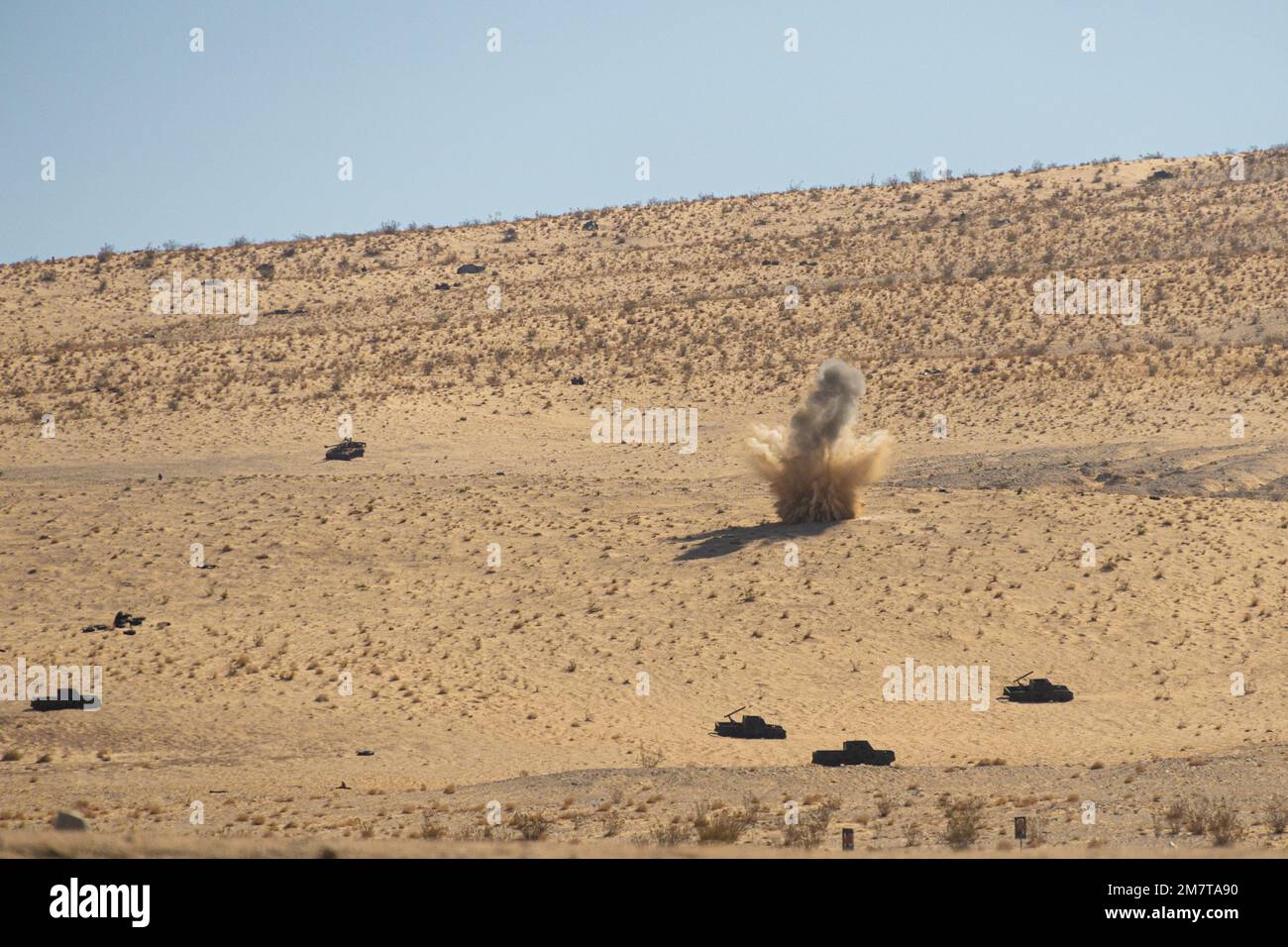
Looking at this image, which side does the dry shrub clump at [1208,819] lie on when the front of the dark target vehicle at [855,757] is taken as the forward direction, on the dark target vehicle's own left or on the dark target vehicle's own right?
on the dark target vehicle's own right

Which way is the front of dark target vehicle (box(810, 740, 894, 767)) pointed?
to the viewer's right

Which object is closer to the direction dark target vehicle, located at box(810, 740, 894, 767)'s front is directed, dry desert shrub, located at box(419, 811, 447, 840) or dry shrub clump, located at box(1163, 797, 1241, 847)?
the dry shrub clump

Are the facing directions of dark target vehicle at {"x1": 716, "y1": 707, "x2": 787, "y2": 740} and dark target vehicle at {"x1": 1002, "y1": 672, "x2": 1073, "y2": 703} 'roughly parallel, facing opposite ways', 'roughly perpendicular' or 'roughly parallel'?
roughly parallel

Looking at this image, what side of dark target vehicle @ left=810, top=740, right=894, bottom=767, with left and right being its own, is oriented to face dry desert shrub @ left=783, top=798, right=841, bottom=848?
right
